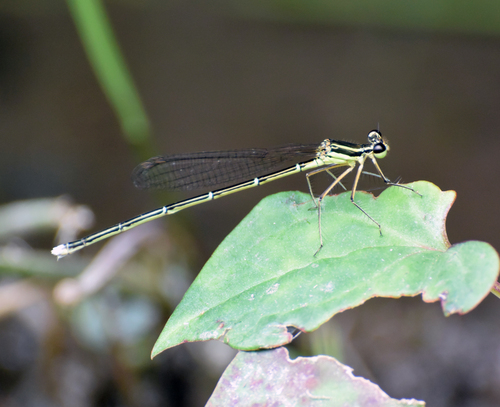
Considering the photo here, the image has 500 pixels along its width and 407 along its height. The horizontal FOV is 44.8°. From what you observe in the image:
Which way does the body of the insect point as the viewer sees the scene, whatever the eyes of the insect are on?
to the viewer's right
